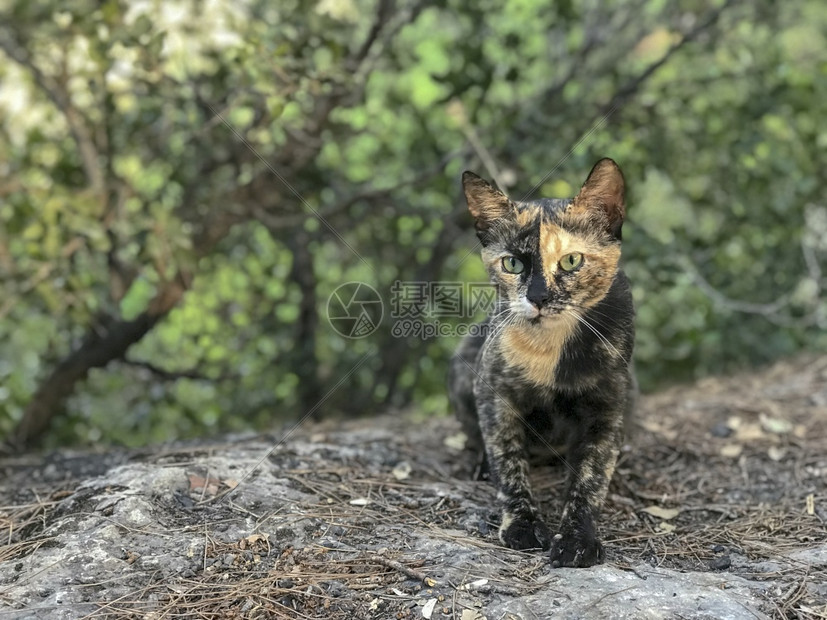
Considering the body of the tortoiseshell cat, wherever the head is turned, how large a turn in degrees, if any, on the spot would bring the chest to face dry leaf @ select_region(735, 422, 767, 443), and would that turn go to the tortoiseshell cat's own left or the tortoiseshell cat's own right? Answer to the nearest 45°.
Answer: approximately 135° to the tortoiseshell cat's own left

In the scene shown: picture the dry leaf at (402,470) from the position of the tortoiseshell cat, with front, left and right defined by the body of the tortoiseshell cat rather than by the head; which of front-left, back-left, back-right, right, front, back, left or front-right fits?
back-right

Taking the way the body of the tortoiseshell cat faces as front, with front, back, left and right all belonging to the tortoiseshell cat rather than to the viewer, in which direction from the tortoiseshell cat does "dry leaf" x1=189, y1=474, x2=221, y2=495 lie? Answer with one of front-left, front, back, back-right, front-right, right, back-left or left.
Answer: right

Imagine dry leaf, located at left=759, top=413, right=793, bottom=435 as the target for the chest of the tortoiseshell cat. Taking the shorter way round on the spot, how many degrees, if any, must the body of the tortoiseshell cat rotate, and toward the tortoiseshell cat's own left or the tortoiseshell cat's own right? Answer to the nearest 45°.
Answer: approximately 135° to the tortoiseshell cat's own left

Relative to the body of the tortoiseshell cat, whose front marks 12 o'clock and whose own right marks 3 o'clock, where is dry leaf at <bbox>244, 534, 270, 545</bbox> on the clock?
The dry leaf is roughly at 2 o'clock from the tortoiseshell cat.

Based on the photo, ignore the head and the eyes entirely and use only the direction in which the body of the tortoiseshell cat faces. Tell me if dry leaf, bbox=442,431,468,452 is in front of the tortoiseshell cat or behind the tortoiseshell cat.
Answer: behind

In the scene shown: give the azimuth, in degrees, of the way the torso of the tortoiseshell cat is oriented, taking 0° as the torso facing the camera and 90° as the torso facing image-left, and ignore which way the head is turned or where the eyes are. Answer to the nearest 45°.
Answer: approximately 0°
